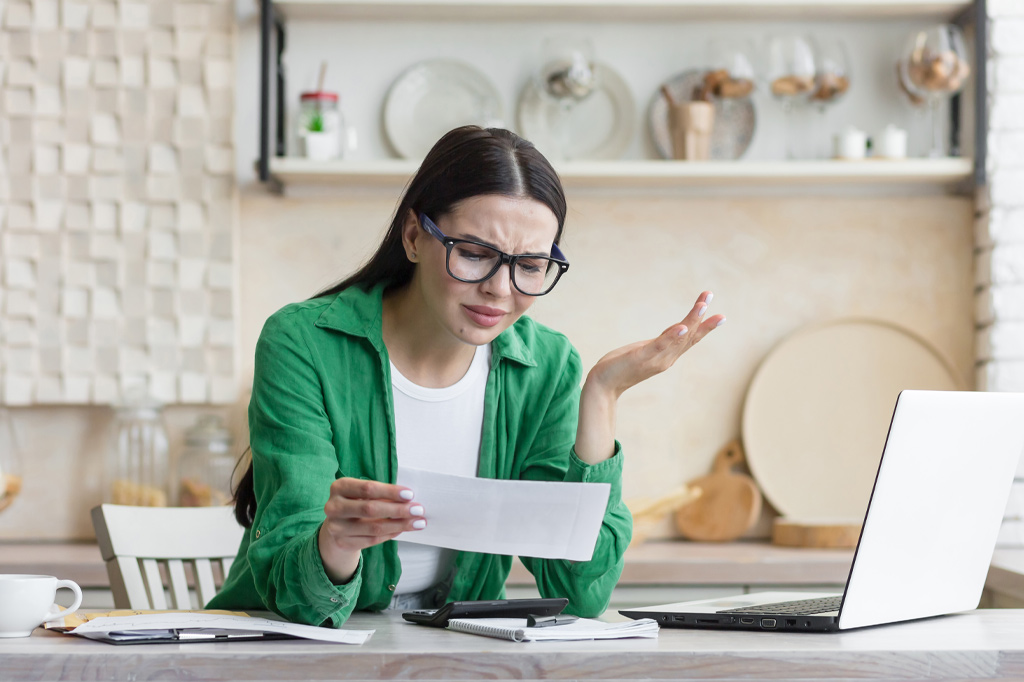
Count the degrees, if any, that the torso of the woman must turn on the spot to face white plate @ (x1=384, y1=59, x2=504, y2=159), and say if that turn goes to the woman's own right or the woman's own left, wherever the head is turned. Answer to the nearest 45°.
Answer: approximately 135° to the woman's own left

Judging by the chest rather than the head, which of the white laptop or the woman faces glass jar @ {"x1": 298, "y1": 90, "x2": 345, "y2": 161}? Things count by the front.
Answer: the white laptop

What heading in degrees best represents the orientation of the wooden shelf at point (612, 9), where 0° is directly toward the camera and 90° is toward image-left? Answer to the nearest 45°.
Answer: approximately 0°

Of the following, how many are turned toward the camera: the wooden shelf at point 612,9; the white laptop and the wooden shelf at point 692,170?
2

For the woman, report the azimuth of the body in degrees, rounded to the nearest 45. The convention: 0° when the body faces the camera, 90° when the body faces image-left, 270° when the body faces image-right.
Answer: approximately 315°

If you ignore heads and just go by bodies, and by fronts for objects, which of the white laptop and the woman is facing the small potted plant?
the white laptop

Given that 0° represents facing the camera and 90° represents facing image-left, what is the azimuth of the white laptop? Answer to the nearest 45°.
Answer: approximately 135°

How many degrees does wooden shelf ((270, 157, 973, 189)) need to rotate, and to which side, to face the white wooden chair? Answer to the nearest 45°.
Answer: approximately 45° to its right
